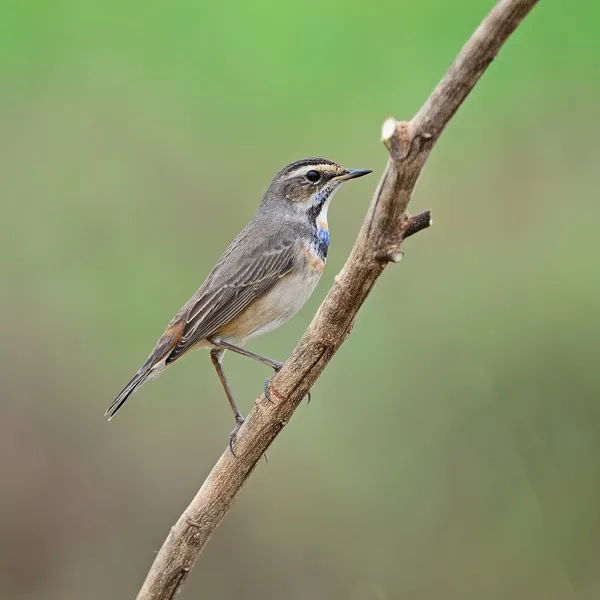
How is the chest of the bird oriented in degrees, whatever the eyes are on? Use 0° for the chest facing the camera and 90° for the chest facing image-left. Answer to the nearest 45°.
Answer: approximately 270°
